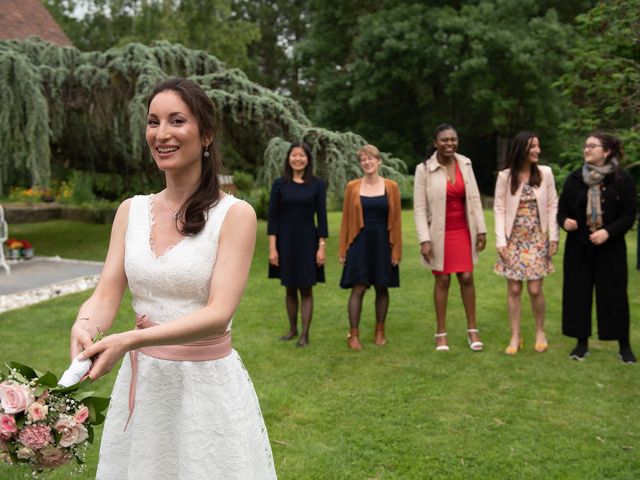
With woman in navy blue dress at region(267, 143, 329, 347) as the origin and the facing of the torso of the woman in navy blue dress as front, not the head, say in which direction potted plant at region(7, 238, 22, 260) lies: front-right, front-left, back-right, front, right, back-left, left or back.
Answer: back-right

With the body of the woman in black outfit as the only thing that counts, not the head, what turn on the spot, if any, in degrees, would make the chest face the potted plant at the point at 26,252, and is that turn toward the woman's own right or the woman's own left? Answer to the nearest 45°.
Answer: approximately 90° to the woman's own right

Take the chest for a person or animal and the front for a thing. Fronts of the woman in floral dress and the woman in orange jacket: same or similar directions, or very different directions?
same or similar directions

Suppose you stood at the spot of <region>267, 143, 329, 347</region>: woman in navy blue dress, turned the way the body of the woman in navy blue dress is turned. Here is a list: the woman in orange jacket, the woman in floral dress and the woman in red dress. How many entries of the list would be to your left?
3

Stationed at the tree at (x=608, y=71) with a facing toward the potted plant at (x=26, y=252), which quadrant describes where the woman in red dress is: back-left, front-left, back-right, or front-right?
front-left

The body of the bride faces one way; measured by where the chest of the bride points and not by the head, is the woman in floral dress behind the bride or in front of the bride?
behind

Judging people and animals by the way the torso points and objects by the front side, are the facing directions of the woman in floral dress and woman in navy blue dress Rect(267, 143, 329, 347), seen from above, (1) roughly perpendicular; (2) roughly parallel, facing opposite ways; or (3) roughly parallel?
roughly parallel

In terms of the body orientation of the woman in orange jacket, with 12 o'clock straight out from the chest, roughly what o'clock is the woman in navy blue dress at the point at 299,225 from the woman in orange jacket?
The woman in navy blue dress is roughly at 3 o'clock from the woman in orange jacket.

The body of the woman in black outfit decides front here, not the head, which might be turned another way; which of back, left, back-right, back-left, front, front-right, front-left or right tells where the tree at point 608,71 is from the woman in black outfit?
back

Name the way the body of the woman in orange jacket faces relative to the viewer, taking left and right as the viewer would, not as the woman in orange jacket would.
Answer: facing the viewer
